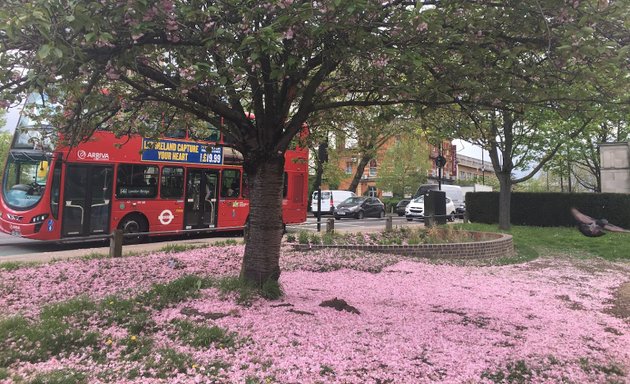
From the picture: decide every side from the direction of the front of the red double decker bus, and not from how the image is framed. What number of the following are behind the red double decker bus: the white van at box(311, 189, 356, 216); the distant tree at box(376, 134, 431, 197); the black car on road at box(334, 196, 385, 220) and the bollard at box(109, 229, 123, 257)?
3

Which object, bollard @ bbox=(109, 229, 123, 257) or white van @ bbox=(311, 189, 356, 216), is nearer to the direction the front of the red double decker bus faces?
the bollard

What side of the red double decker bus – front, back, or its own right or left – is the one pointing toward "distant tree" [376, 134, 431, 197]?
back

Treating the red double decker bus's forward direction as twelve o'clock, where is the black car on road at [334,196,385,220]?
The black car on road is roughly at 6 o'clock from the red double decker bus.

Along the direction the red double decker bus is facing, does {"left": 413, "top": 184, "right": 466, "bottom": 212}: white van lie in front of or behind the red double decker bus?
behind

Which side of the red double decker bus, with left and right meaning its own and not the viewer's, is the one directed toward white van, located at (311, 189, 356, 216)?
back

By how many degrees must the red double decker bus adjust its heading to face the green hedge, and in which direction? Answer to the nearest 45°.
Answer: approximately 135° to its left

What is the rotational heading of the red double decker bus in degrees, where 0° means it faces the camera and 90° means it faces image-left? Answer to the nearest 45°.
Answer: approximately 45°

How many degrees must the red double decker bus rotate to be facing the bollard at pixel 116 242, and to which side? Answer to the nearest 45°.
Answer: approximately 45° to its left

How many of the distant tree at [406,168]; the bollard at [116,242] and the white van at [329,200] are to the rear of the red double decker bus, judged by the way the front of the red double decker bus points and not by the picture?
2

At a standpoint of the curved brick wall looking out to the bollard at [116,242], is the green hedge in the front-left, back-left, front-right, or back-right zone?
back-right
